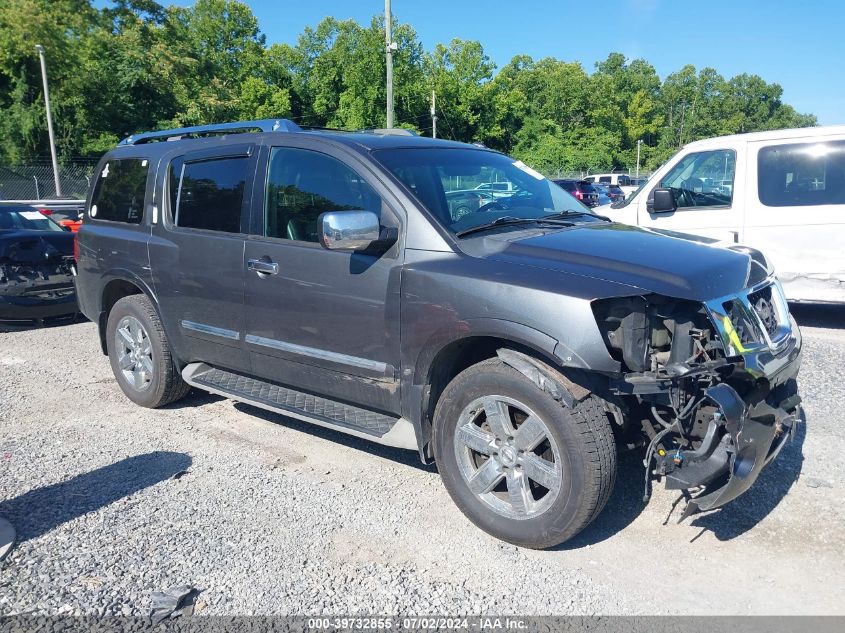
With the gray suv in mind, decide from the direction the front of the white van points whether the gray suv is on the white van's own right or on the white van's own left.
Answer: on the white van's own left

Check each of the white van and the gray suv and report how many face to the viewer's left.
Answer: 1

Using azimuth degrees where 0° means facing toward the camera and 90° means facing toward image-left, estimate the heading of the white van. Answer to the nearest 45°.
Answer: approximately 90°

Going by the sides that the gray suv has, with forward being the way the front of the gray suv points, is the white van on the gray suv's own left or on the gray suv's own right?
on the gray suv's own left

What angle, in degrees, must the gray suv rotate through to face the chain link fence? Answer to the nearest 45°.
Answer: approximately 180°

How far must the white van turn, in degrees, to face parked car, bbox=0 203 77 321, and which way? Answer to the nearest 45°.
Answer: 0° — it already faces it

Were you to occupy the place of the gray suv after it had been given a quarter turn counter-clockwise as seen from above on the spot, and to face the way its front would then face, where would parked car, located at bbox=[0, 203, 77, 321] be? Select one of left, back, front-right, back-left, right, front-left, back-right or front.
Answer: left

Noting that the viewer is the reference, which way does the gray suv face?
facing the viewer and to the right of the viewer

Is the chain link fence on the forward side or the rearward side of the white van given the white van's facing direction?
on the forward side
